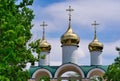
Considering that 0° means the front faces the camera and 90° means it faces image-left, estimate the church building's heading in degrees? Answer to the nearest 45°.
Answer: approximately 0°
